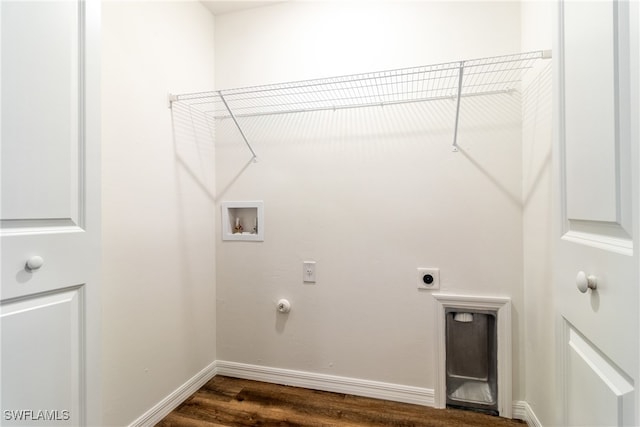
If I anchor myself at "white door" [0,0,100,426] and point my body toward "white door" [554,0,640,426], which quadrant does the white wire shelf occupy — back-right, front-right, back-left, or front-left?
front-left

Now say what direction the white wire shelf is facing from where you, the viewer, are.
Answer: facing the viewer

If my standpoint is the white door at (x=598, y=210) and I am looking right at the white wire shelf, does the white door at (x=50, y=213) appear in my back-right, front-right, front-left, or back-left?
front-left

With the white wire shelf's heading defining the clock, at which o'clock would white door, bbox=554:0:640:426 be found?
The white door is roughly at 11 o'clock from the white wire shelf.

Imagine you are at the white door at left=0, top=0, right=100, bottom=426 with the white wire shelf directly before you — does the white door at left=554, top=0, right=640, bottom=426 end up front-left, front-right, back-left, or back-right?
front-right

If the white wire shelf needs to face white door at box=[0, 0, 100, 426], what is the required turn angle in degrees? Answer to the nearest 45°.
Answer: approximately 45° to its right
